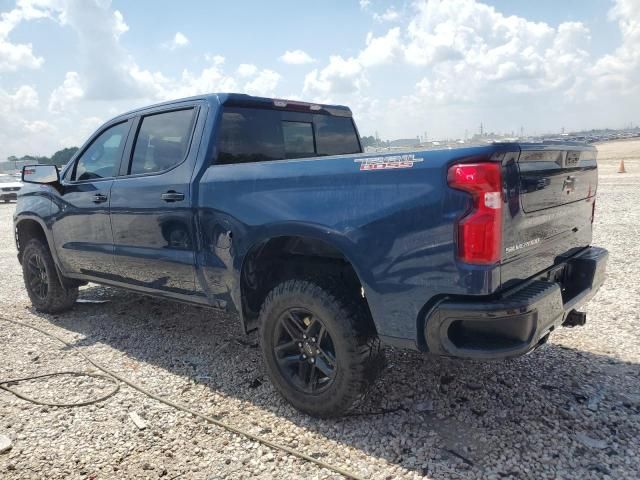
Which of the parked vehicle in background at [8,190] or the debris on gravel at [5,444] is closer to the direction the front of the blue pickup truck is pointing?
the parked vehicle in background

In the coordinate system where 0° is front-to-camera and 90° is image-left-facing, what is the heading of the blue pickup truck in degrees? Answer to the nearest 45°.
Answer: approximately 135°
